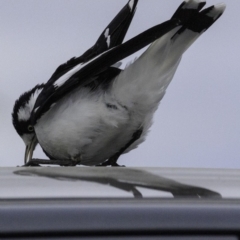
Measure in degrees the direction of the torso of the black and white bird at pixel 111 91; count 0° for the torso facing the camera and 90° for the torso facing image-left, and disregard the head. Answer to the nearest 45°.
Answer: approximately 90°
